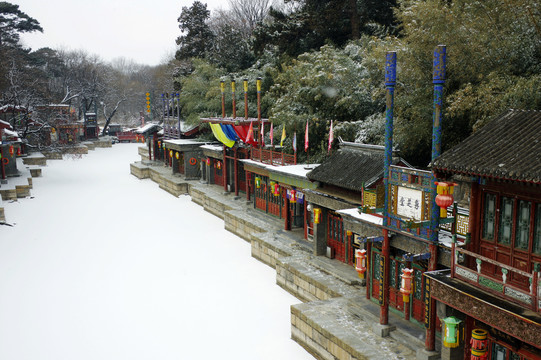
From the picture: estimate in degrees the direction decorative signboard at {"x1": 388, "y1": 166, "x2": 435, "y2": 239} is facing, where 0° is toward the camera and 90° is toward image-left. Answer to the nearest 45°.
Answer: approximately 45°

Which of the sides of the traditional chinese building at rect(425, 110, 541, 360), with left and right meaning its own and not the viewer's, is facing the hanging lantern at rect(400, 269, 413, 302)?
right

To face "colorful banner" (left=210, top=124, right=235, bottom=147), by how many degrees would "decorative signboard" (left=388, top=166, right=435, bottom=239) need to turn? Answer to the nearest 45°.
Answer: approximately 90° to its right

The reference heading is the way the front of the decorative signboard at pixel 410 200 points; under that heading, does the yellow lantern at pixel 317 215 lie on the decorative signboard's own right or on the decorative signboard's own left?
on the decorative signboard's own right

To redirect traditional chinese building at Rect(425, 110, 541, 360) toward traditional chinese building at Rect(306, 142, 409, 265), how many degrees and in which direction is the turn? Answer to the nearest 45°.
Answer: approximately 90° to its right

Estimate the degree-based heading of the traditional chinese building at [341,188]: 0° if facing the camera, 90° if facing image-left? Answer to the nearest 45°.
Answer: approximately 45°

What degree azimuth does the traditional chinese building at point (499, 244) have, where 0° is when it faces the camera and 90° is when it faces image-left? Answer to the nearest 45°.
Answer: approximately 45°

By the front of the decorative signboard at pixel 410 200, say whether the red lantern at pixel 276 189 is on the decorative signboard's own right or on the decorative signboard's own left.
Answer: on the decorative signboard's own right
